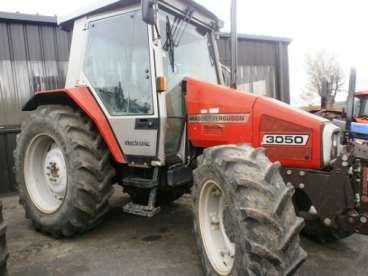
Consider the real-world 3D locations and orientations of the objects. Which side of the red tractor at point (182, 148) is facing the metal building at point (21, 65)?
back

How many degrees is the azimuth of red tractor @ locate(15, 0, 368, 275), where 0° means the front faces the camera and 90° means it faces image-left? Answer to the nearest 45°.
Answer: approximately 315°

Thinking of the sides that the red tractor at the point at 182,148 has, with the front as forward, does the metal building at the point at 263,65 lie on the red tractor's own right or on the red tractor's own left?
on the red tractor's own left
